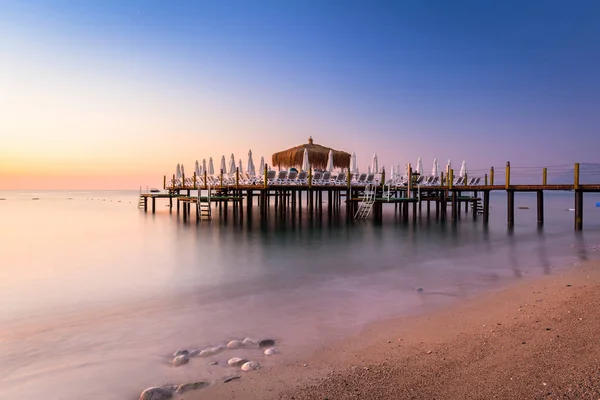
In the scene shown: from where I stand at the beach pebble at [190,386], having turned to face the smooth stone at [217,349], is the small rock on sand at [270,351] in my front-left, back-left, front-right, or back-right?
front-right

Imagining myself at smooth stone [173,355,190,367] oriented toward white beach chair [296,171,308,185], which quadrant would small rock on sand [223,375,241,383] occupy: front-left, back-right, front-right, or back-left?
back-right

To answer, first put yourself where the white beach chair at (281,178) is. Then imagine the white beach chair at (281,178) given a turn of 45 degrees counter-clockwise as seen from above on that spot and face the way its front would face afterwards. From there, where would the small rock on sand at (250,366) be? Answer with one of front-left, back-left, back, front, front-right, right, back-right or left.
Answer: front

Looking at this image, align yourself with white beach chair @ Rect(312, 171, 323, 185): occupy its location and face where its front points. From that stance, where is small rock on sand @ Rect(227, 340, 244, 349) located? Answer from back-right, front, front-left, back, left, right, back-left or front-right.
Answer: front-left

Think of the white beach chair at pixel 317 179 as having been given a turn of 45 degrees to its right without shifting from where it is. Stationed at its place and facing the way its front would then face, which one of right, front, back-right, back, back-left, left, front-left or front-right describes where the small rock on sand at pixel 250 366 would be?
left
